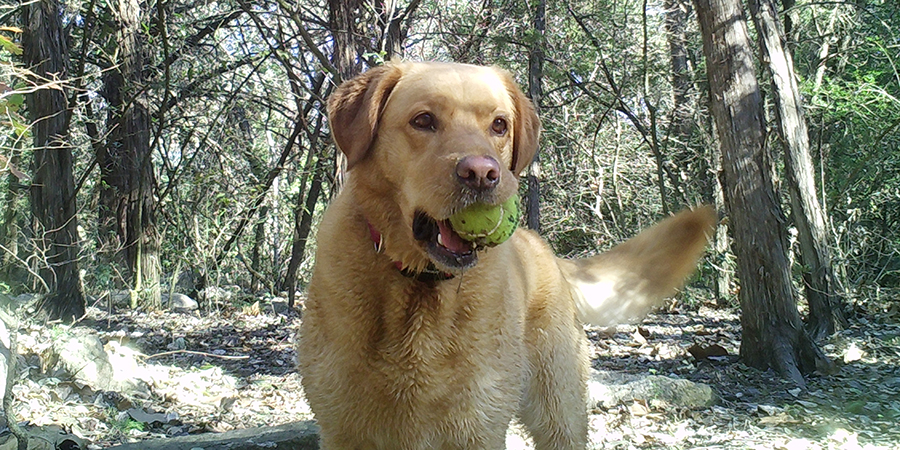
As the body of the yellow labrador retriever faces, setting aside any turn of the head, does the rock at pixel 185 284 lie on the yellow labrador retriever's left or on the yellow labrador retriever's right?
on the yellow labrador retriever's right

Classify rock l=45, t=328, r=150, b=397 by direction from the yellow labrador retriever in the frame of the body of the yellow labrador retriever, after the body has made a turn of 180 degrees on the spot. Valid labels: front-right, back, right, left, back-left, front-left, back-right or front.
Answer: left

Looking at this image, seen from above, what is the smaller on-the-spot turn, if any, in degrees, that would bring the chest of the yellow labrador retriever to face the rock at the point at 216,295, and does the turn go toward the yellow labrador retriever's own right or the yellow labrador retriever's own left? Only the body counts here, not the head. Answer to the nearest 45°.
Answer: approximately 90° to the yellow labrador retriever's own right

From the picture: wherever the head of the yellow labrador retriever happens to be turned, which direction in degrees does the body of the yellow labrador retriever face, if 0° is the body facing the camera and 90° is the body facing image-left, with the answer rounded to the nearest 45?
approximately 45°

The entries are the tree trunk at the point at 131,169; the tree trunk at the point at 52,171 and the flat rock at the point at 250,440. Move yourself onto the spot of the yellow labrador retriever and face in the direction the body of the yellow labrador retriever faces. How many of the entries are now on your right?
3

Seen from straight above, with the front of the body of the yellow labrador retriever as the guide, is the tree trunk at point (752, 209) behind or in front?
behind

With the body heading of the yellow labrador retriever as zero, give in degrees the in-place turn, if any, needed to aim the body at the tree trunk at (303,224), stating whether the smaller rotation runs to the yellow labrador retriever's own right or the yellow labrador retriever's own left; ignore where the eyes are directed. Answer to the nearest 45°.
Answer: approximately 135° to the yellow labrador retriever's own right

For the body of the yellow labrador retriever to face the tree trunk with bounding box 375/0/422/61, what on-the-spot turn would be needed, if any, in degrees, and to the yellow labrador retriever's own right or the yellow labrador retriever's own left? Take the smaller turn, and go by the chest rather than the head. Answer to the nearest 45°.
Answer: approximately 135° to the yellow labrador retriever's own right

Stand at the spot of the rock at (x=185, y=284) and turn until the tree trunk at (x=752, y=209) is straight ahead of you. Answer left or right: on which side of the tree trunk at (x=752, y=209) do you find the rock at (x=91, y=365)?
right

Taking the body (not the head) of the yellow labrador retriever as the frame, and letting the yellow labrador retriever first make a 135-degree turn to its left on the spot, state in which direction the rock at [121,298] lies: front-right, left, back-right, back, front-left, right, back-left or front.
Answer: back-left
